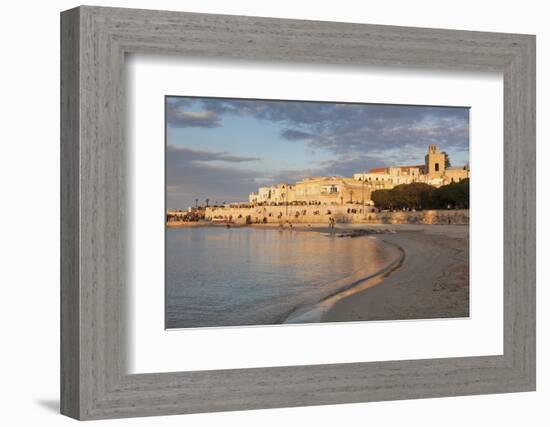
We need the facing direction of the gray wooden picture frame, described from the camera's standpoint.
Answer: facing the viewer and to the right of the viewer
